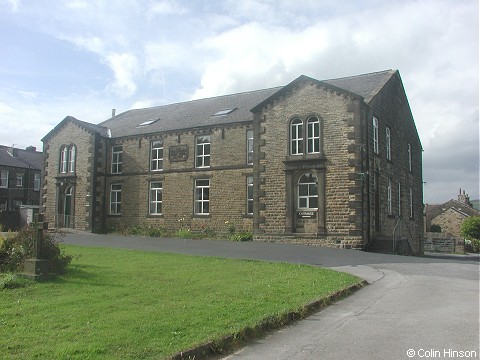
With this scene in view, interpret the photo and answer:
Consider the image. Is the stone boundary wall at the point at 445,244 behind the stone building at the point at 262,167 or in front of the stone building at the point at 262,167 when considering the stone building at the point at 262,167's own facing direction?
behind

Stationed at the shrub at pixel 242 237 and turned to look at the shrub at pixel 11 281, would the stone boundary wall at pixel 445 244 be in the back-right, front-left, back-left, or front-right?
back-left

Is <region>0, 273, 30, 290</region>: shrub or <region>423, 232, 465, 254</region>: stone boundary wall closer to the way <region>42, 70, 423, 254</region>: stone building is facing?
the shrub

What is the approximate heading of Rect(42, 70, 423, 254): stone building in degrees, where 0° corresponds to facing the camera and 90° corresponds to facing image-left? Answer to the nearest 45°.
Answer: approximately 45°

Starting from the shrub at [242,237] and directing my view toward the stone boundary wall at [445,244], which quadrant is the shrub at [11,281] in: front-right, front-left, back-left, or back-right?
back-right
